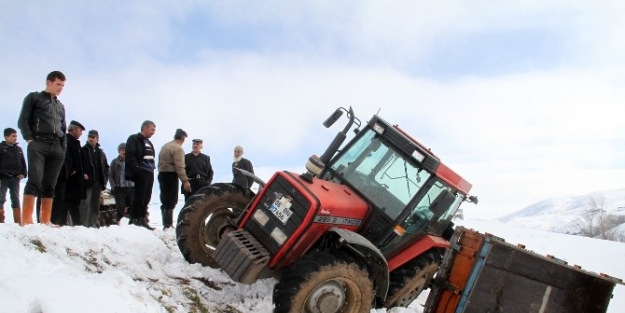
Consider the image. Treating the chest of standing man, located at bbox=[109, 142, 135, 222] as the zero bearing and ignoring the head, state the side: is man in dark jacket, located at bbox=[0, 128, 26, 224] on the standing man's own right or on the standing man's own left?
on the standing man's own right

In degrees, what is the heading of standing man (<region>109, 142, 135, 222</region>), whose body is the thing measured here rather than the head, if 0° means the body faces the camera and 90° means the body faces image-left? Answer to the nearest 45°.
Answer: approximately 315°

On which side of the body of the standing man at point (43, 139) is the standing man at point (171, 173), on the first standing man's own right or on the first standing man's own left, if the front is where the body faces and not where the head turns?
on the first standing man's own left

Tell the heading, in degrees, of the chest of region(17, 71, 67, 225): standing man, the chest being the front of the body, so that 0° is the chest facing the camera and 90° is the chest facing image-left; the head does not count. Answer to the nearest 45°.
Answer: approximately 315°

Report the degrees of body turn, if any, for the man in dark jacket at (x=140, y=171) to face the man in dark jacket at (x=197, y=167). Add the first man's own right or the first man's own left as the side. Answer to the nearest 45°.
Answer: approximately 90° to the first man's own left

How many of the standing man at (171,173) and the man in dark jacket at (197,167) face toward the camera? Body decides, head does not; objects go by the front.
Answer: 1

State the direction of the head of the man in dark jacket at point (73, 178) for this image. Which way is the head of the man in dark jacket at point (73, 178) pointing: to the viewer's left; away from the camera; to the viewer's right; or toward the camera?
to the viewer's right

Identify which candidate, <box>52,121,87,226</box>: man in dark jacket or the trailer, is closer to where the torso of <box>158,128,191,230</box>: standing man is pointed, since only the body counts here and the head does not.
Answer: the trailer
